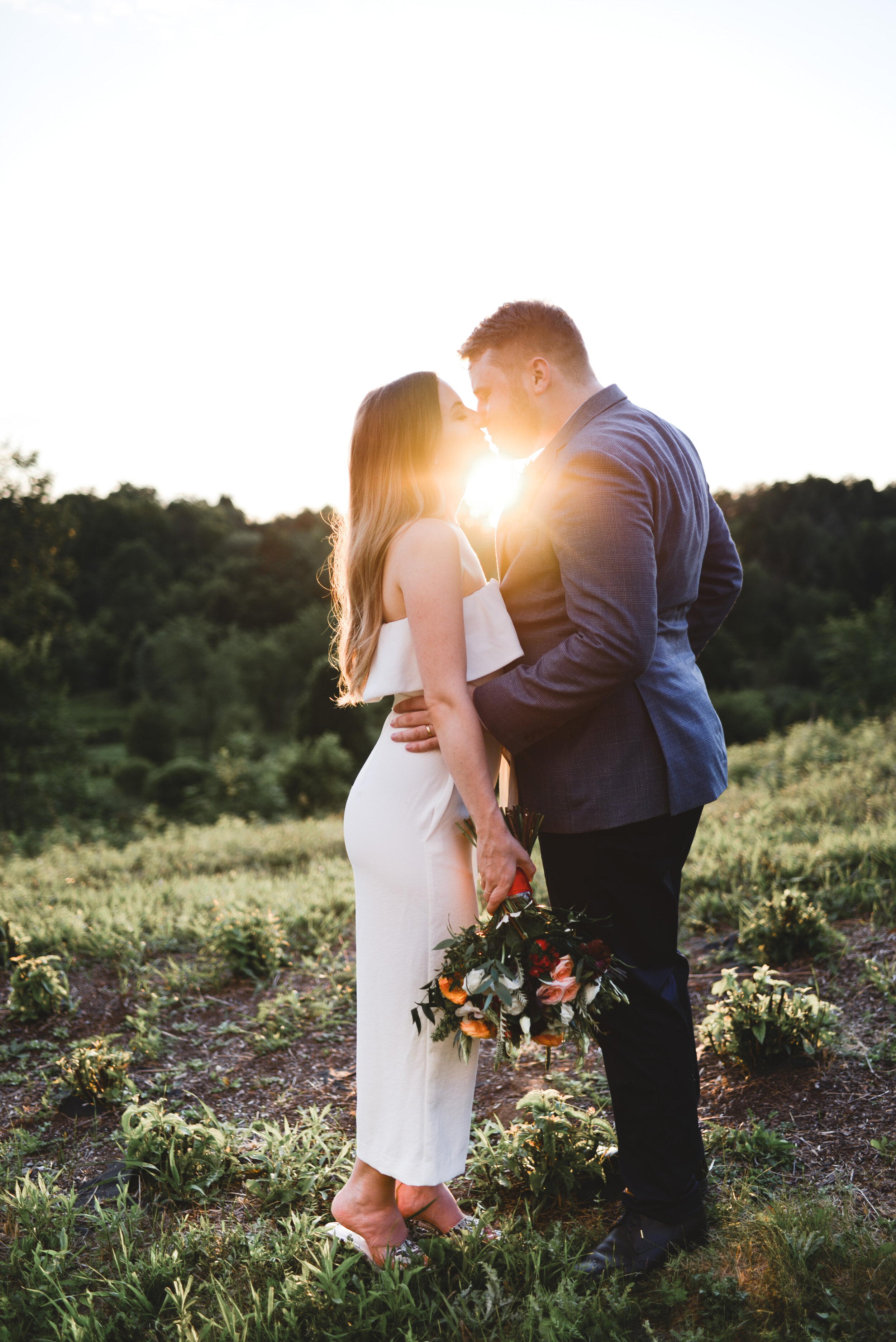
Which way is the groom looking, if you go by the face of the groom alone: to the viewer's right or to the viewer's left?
to the viewer's left

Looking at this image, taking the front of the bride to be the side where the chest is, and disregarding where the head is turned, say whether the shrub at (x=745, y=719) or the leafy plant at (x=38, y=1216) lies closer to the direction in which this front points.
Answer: the shrub

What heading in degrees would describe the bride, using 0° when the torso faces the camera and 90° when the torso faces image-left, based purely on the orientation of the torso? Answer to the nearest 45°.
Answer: approximately 270°

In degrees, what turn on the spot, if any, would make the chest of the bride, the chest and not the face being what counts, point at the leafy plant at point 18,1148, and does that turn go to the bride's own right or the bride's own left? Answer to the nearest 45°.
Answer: approximately 135° to the bride's own left

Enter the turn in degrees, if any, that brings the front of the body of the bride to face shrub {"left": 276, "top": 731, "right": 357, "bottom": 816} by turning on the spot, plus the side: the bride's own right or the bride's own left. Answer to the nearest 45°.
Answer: approximately 90° to the bride's own left

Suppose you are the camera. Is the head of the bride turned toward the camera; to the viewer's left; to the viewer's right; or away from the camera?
to the viewer's right
